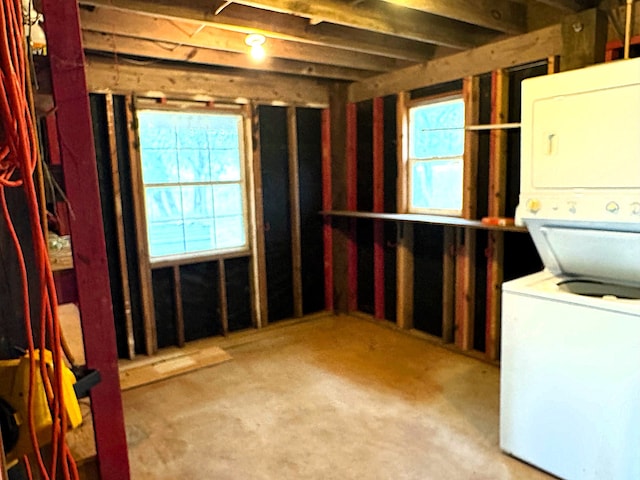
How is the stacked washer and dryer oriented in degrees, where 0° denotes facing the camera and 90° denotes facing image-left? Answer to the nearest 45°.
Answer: approximately 45°

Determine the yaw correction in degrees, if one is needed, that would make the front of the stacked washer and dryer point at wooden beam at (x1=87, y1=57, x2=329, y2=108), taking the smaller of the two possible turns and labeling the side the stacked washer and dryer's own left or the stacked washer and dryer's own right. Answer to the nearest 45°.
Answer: approximately 45° to the stacked washer and dryer's own right

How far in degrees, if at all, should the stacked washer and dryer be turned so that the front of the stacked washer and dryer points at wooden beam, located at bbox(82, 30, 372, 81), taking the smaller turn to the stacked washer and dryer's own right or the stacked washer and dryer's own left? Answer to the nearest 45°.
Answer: approximately 45° to the stacked washer and dryer's own right

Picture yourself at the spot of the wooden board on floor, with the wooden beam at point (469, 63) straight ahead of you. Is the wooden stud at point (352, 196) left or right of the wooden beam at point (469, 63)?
left

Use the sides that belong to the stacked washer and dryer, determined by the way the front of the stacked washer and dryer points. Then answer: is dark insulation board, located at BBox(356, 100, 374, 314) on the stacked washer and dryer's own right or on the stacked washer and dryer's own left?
on the stacked washer and dryer's own right

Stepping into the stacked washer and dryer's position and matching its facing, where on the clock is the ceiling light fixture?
The ceiling light fixture is roughly at 2 o'clock from the stacked washer and dryer.
